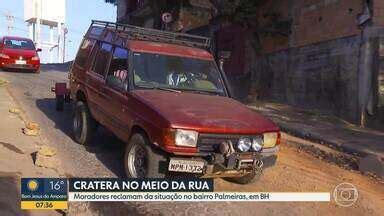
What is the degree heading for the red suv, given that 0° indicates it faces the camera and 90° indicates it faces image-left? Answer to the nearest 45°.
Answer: approximately 315°
